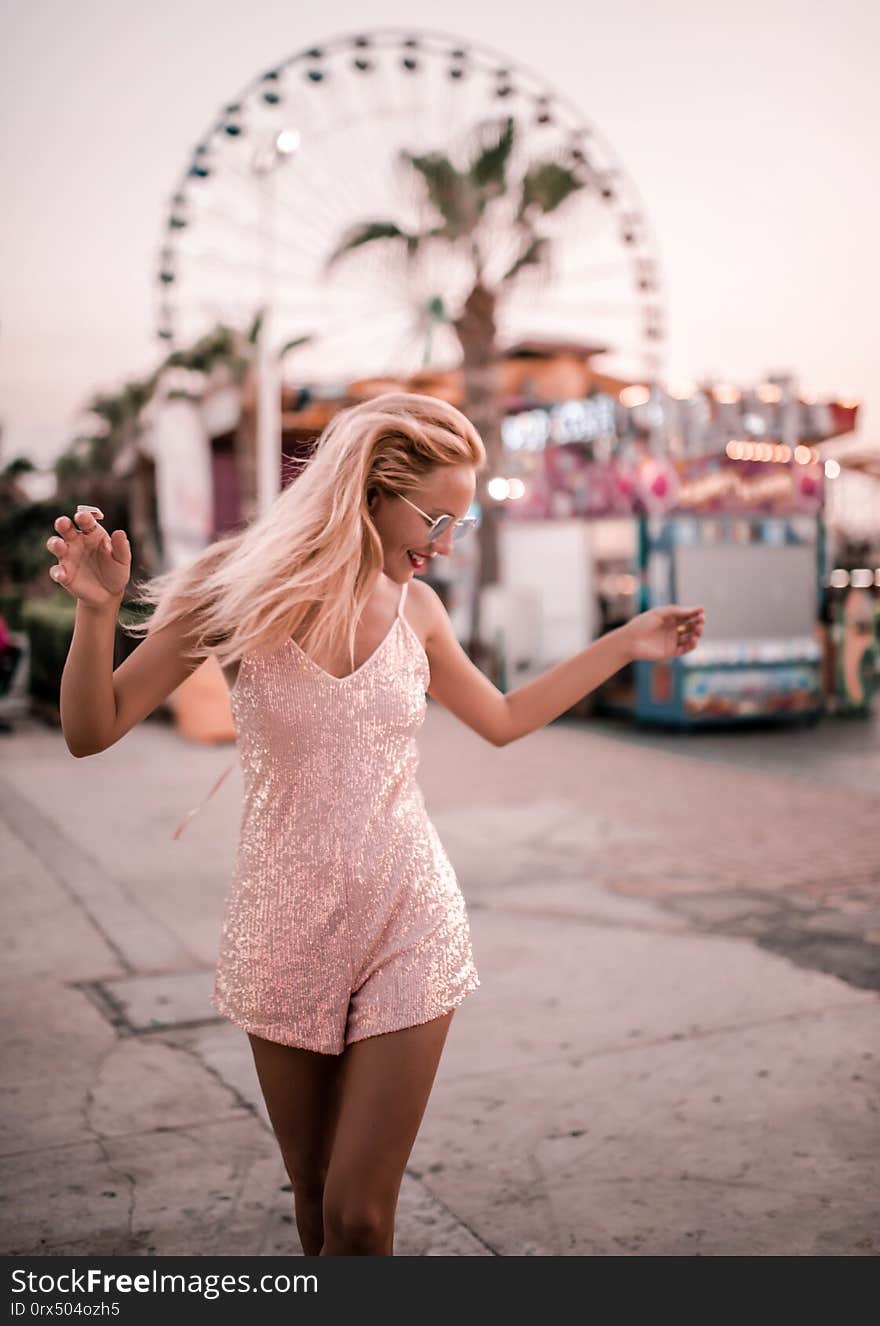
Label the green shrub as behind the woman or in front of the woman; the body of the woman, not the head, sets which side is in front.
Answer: behind

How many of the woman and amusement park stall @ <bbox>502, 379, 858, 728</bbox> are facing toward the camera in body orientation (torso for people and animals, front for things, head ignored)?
2

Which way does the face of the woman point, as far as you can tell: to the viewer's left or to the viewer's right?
to the viewer's right

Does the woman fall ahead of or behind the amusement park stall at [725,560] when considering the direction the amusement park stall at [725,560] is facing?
ahead

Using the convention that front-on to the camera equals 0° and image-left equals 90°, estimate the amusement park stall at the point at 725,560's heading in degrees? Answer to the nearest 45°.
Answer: approximately 0°

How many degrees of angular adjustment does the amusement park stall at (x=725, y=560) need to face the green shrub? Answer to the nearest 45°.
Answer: approximately 90° to its right

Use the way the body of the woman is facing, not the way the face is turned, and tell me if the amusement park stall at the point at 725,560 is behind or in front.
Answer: behind

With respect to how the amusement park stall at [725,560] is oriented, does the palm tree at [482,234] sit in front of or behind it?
behind

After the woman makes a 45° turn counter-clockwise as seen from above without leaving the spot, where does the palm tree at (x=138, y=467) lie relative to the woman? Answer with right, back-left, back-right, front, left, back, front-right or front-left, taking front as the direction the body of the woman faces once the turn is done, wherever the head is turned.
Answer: back-left

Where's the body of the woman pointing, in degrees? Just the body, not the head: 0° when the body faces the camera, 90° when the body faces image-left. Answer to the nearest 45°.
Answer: approximately 0°

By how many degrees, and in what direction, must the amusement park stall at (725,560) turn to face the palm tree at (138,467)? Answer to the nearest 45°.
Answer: approximately 135° to its right
